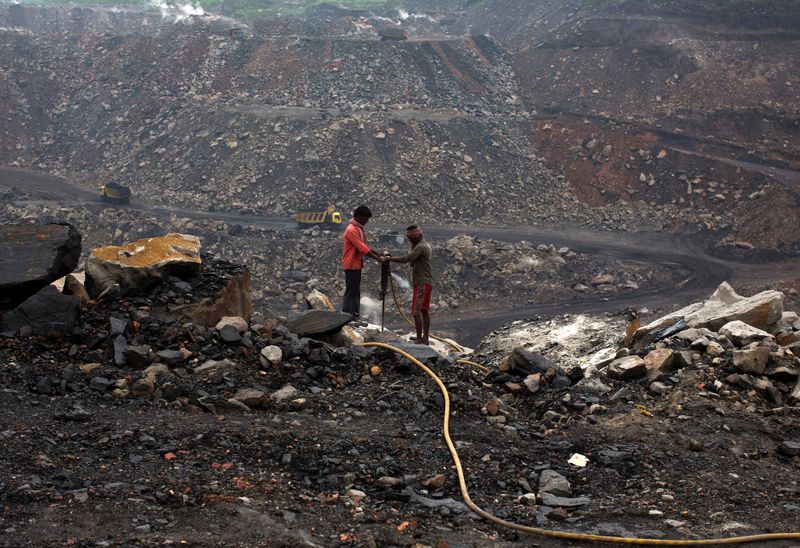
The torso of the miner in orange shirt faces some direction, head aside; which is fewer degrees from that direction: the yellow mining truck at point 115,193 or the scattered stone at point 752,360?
the scattered stone

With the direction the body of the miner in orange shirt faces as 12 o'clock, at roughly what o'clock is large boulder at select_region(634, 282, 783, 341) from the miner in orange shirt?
The large boulder is roughly at 12 o'clock from the miner in orange shirt.

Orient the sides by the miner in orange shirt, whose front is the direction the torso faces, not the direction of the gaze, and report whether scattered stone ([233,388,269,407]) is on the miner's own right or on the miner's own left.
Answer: on the miner's own right

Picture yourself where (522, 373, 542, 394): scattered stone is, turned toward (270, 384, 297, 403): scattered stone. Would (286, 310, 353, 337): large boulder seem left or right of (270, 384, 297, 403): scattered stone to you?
right

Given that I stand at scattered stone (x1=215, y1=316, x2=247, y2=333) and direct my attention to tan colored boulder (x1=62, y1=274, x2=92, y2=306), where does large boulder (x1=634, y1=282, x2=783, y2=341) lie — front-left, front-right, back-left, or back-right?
back-right

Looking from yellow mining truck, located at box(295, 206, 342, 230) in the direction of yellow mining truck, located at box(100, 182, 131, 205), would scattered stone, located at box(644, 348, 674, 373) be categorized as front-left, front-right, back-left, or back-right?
back-left

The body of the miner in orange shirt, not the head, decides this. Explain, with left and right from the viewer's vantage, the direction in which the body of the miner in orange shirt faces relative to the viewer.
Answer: facing to the right of the viewer

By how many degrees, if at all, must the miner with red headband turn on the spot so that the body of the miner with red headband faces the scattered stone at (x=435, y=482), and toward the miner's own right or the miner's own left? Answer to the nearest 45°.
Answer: approximately 90° to the miner's own left

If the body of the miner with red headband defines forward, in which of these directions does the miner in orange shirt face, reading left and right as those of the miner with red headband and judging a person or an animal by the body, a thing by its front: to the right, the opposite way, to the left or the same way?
the opposite way

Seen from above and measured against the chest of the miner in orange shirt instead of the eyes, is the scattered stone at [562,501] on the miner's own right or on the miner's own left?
on the miner's own right

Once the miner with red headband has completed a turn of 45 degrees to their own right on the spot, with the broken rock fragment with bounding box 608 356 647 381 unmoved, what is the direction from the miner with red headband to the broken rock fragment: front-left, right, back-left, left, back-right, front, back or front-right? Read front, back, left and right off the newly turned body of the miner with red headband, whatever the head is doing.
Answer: back

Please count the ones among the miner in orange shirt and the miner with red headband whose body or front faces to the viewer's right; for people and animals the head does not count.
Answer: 1

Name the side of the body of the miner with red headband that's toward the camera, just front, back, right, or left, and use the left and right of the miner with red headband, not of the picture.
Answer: left
